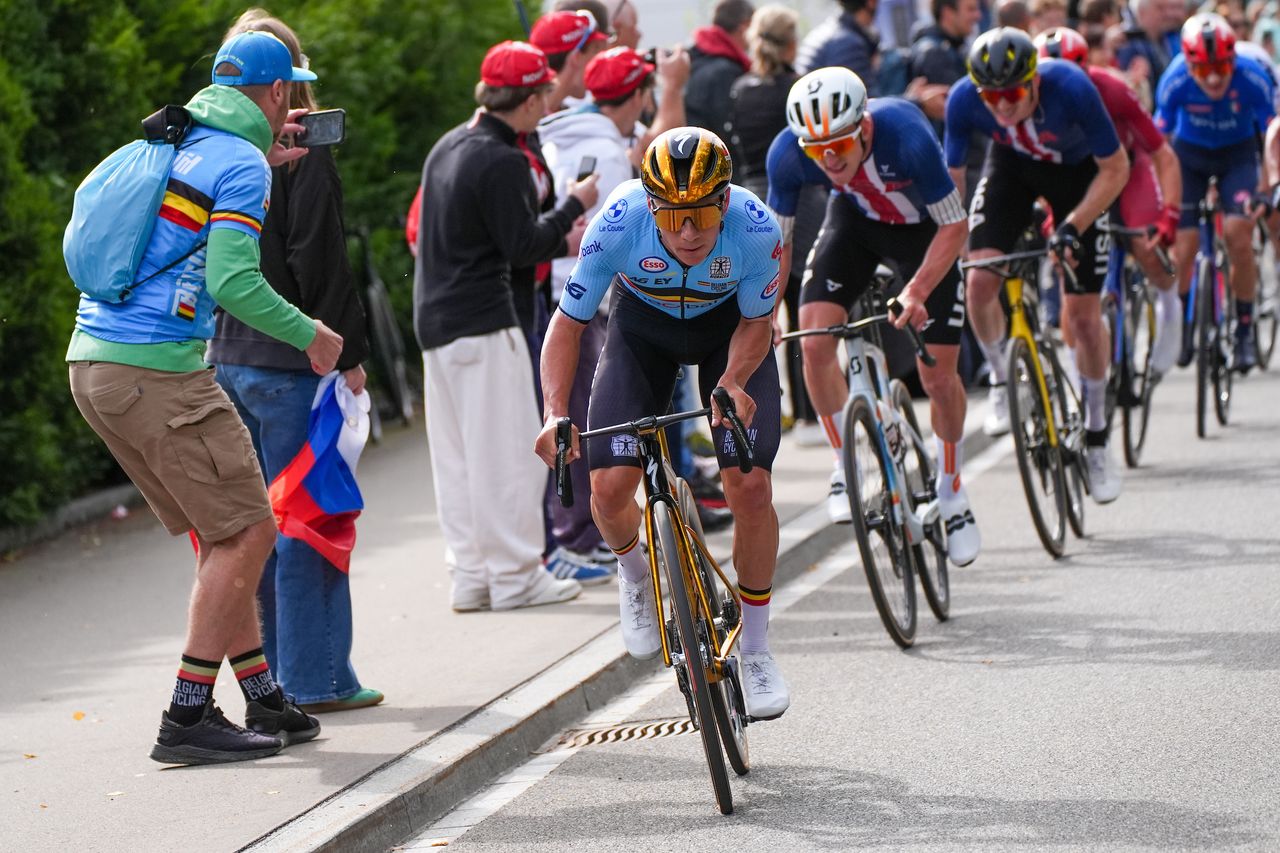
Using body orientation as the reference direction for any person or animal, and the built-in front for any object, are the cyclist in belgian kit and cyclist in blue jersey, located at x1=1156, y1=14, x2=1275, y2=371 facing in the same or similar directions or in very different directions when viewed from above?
same or similar directions

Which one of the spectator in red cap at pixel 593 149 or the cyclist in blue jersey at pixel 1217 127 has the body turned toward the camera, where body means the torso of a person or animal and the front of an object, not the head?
the cyclist in blue jersey

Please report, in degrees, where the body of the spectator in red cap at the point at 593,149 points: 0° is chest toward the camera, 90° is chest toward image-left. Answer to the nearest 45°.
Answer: approximately 270°

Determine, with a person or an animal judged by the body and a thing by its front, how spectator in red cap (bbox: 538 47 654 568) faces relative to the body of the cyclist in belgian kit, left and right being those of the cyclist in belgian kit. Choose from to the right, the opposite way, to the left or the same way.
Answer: to the left

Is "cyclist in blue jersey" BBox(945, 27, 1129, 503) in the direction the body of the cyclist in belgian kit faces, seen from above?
no

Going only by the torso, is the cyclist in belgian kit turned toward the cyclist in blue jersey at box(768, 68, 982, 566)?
no

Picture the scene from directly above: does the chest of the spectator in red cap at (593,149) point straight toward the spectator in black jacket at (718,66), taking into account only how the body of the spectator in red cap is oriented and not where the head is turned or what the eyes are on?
no

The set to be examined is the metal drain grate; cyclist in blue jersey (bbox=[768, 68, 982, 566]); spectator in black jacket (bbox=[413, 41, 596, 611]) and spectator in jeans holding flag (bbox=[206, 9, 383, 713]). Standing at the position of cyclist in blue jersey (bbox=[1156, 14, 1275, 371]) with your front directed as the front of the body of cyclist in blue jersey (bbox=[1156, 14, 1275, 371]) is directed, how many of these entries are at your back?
0

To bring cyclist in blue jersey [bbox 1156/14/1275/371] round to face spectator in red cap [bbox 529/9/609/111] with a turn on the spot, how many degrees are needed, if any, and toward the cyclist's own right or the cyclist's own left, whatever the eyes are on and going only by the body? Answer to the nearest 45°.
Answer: approximately 45° to the cyclist's own right

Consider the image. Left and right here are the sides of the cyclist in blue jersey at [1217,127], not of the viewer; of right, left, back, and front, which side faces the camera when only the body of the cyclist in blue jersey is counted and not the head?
front

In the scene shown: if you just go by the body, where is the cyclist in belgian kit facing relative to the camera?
toward the camera

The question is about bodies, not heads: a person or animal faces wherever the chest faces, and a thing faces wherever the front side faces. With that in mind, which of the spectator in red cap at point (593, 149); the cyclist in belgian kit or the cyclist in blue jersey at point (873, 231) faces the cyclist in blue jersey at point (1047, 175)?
the spectator in red cap

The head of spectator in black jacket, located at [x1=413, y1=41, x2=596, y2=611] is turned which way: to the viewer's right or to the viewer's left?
to the viewer's right

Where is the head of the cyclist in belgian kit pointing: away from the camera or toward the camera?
toward the camera

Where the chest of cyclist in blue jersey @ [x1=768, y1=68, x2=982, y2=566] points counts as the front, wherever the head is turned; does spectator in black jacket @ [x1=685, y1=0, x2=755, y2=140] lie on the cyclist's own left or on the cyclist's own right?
on the cyclist's own right

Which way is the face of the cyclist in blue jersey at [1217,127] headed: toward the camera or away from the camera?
toward the camera
